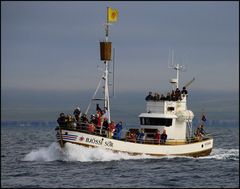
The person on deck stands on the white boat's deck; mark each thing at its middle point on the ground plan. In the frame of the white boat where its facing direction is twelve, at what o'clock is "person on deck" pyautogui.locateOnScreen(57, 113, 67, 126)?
The person on deck is roughly at 11 o'clock from the white boat.

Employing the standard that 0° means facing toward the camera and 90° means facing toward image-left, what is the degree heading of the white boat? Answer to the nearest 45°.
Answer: approximately 90°

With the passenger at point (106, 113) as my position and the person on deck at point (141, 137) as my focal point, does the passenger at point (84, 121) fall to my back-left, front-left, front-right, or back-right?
back-right
